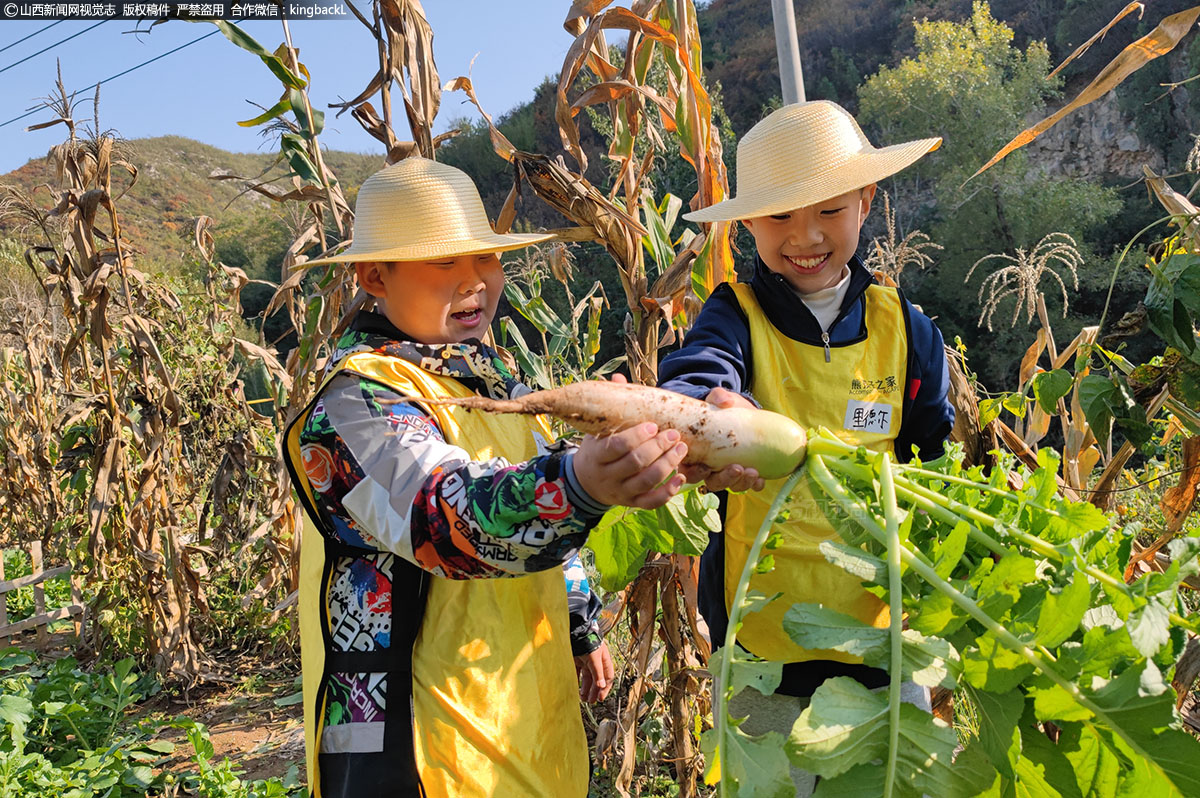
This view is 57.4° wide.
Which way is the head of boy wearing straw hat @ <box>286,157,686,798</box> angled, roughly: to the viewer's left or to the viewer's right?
to the viewer's right

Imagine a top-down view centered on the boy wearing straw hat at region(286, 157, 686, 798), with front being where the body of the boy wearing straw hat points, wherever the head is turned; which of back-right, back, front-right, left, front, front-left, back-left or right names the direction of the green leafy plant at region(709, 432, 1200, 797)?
front

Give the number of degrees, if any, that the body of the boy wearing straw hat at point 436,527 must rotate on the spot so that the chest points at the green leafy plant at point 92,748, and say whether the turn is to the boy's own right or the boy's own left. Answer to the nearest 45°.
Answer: approximately 180°

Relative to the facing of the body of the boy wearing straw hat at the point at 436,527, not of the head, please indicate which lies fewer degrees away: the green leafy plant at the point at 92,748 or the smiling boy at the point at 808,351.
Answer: the smiling boy

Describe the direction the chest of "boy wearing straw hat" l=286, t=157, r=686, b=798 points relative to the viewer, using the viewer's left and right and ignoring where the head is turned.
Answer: facing the viewer and to the right of the viewer

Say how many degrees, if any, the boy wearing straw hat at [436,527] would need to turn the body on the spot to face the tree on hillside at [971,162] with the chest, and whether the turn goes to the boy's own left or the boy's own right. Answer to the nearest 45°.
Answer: approximately 90° to the boy's own left

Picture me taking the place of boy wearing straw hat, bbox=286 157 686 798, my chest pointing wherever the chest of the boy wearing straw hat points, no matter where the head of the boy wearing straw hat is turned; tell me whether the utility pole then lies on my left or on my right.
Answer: on my left

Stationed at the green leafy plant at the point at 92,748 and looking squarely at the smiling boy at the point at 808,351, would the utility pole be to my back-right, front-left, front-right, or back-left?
front-left

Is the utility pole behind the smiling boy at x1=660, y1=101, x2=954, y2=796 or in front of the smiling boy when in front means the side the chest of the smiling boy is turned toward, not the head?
behind

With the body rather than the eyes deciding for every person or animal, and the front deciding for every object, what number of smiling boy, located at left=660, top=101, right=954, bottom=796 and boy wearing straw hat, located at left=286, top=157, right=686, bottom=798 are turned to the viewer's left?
0

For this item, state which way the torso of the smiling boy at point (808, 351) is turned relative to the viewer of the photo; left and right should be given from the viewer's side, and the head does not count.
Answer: facing the viewer
